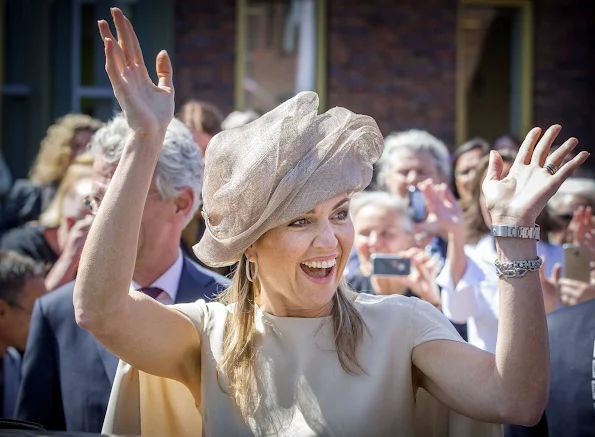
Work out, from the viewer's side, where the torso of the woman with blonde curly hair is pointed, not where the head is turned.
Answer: to the viewer's right

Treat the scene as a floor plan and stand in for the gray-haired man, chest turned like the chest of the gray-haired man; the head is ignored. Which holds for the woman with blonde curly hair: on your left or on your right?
on your right

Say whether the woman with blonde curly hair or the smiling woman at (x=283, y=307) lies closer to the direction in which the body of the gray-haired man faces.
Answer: the smiling woman

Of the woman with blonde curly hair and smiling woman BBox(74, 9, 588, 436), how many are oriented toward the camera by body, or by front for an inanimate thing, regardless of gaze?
1

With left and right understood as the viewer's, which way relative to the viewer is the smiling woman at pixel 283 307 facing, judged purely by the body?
facing the viewer

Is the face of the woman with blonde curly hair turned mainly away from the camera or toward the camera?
toward the camera

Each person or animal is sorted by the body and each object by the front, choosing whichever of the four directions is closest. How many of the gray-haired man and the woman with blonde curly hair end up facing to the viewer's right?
1

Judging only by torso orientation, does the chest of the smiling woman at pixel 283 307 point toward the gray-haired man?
no

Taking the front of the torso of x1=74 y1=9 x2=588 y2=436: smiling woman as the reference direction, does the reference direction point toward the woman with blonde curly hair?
no

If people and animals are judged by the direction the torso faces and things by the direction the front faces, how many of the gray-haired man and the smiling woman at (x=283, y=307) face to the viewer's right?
0

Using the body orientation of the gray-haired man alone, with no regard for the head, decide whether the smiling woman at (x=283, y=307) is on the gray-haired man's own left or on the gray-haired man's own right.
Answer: on the gray-haired man's own left
